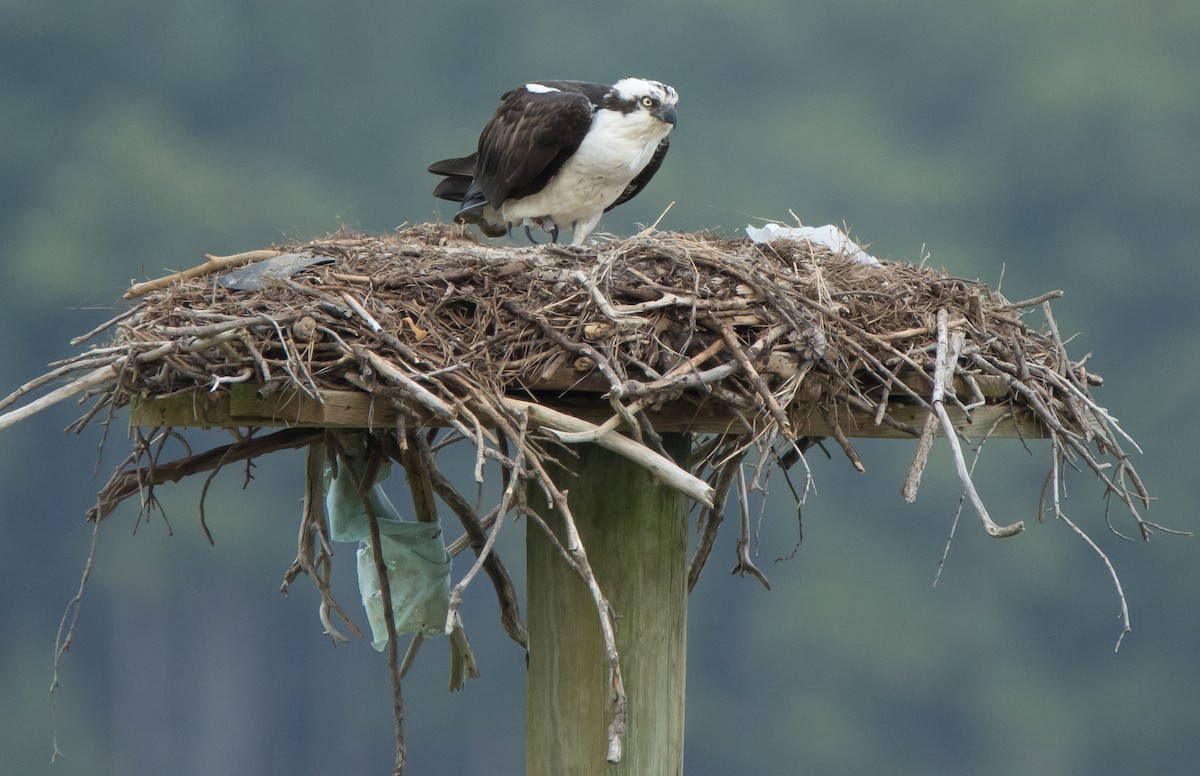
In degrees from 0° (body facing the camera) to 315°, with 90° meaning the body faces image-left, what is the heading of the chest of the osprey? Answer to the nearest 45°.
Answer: approximately 315°
